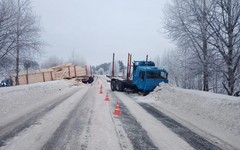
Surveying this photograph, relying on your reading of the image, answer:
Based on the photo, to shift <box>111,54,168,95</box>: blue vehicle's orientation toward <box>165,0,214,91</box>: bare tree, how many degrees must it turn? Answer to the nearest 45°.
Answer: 0° — it already faces it

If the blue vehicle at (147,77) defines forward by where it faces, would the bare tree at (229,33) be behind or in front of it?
in front

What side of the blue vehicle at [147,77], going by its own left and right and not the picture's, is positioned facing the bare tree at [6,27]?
right
